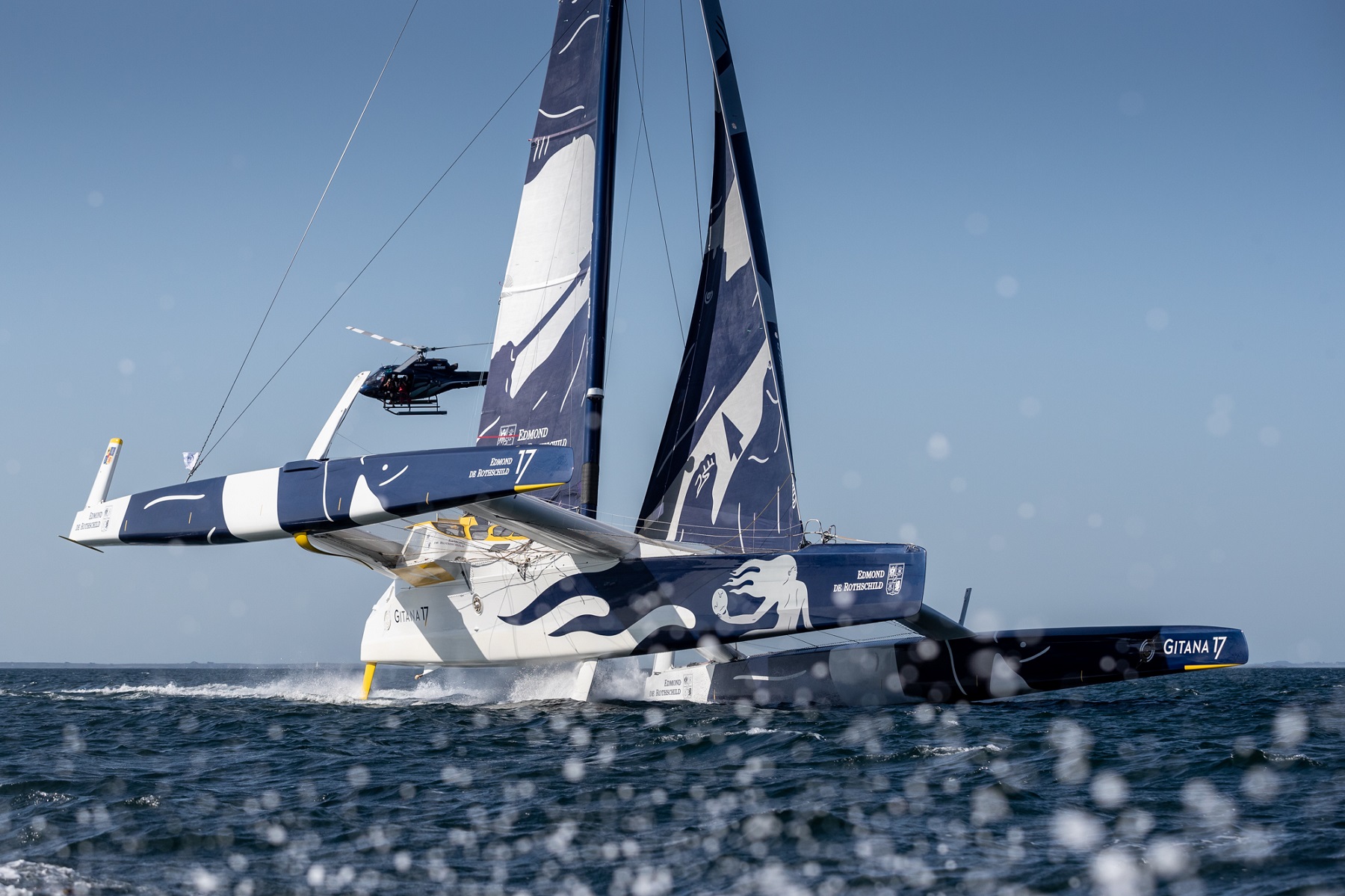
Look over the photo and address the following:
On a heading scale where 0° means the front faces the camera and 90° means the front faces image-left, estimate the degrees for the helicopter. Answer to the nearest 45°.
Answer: approximately 90°

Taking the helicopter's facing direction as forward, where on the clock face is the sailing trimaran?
The sailing trimaran is roughly at 8 o'clock from the helicopter.

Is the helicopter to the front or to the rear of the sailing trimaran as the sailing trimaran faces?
to the rear
